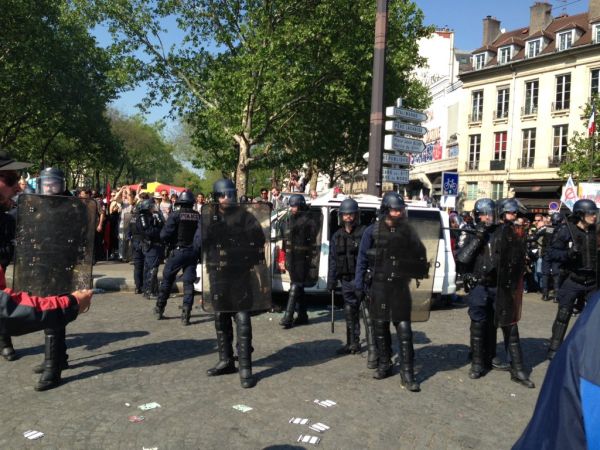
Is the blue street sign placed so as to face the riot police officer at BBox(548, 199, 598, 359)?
yes

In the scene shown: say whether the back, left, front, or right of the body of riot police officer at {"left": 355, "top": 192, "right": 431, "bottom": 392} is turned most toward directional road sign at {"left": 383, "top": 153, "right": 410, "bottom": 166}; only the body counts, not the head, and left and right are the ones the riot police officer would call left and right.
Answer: back

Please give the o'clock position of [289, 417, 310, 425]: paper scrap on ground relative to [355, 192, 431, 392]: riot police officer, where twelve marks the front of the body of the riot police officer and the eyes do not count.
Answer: The paper scrap on ground is roughly at 1 o'clock from the riot police officer.

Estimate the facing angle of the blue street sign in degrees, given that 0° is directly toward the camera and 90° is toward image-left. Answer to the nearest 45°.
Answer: approximately 0°

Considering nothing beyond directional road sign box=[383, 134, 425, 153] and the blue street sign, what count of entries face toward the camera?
2
